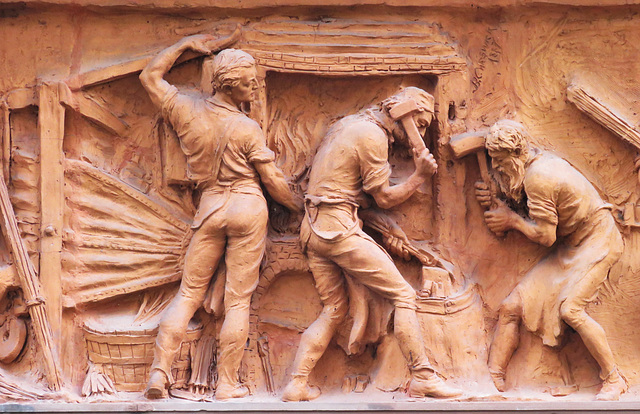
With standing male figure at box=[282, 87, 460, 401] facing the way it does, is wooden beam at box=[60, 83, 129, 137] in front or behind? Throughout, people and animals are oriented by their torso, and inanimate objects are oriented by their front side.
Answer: behind

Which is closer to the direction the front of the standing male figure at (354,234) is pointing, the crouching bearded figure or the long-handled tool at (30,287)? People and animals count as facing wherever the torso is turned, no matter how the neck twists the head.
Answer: the crouching bearded figure

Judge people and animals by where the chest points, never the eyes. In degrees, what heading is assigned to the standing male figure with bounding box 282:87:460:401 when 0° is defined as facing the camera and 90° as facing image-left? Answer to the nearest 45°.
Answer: approximately 270°

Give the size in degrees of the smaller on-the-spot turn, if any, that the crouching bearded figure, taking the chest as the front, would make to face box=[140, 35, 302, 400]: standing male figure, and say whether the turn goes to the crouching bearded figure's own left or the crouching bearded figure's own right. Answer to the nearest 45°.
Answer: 0° — they already face it

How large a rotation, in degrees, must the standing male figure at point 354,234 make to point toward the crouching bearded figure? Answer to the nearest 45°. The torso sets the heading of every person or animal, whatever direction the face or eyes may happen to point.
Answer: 0° — it already faces them

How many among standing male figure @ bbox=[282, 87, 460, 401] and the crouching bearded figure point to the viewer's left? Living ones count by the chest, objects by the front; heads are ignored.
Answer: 1

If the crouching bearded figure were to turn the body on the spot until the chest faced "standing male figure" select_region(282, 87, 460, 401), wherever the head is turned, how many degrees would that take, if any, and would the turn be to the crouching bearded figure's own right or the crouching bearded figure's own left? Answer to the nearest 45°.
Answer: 0° — they already face it

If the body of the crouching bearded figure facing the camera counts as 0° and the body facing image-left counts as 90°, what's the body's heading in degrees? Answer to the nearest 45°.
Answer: approximately 90°
